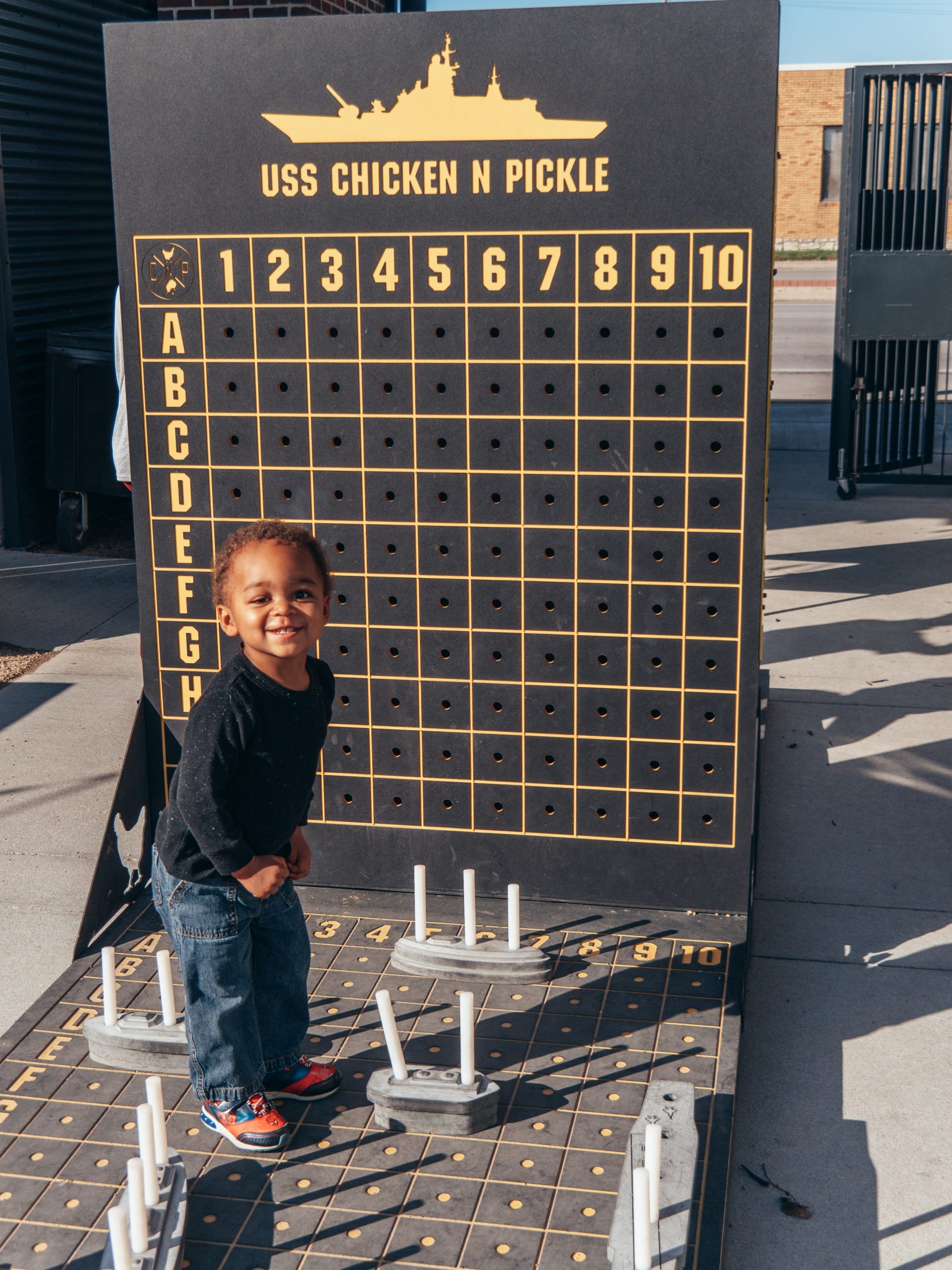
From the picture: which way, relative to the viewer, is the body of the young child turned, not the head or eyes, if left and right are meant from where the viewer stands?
facing the viewer and to the right of the viewer

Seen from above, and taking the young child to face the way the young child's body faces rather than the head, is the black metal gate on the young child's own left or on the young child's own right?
on the young child's own left

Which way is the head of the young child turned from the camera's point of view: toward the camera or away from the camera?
toward the camera

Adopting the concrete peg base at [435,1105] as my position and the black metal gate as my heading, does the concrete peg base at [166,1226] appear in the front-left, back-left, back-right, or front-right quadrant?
back-left
